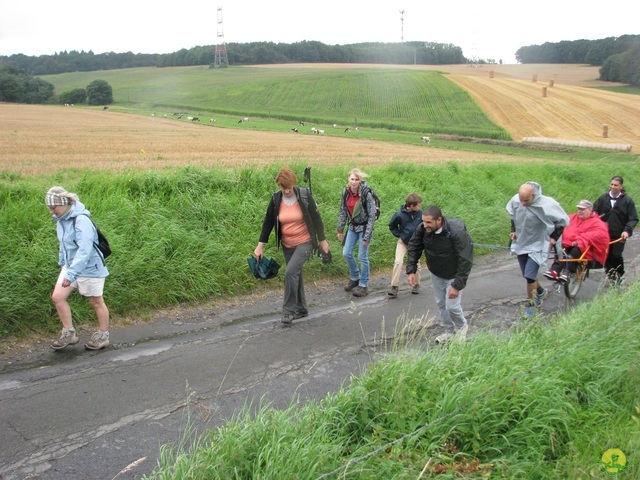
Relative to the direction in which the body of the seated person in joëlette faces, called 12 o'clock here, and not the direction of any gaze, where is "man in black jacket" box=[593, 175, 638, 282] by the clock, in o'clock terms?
The man in black jacket is roughly at 5 o'clock from the seated person in joëlette.

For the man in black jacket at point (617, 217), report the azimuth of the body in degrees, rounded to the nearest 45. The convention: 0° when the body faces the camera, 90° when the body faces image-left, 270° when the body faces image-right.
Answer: approximately 45°

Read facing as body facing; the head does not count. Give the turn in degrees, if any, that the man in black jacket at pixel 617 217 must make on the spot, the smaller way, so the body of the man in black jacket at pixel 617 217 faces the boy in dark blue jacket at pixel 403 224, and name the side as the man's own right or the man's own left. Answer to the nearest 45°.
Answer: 0° — they already face them

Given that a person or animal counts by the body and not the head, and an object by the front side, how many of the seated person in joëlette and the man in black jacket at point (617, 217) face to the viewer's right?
0

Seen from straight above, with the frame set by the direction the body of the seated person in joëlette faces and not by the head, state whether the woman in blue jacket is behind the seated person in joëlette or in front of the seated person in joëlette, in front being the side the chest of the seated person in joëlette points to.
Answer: in front

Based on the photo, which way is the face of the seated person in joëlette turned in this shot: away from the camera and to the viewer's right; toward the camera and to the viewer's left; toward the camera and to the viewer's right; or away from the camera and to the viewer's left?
toward the camera and to the viewer's left

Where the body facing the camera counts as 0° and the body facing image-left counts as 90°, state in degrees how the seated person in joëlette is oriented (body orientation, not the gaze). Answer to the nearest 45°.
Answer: approximately 45°

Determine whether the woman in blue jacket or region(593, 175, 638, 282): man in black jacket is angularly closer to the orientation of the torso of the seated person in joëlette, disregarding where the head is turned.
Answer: the woman in blue jacket

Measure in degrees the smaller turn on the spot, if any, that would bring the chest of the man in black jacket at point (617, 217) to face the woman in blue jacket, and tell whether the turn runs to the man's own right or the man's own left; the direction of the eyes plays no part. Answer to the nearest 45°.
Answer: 0° — they already face them
